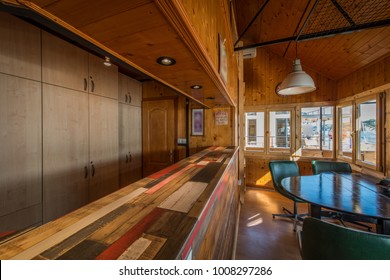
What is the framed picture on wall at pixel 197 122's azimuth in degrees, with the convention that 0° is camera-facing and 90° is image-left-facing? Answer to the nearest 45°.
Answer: approximately 0°

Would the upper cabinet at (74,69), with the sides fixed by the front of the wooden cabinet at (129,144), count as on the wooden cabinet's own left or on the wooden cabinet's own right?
on the wooden cabinet's own right

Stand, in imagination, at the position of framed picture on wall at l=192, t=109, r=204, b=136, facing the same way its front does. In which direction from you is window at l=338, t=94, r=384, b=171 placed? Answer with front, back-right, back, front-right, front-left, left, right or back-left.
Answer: left

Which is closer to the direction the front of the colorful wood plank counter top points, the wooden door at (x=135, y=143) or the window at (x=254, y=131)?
the window

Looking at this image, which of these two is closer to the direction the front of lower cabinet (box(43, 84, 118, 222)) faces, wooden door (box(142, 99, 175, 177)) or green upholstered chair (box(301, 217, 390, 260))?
the green upholstered chair

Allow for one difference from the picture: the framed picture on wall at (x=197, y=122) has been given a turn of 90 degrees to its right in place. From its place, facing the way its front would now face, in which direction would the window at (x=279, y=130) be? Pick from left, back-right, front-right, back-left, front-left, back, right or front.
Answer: back-right

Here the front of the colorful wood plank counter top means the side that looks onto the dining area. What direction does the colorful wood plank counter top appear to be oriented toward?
to the viewer's right

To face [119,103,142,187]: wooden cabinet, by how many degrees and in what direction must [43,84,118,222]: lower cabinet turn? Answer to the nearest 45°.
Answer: approximately 90° to its left

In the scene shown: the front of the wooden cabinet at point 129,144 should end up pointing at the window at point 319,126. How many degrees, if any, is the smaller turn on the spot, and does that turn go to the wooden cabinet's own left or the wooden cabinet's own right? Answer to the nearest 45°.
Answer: approximately 45° to the wooden cabinet's own left
